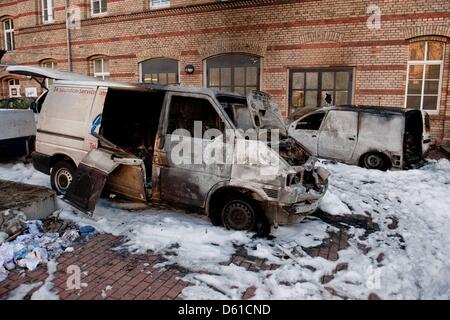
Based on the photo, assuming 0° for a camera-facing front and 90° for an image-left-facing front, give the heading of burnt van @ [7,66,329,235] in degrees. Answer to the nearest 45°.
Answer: approximately 315°

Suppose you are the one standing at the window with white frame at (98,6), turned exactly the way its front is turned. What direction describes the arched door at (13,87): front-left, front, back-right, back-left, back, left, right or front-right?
back-right

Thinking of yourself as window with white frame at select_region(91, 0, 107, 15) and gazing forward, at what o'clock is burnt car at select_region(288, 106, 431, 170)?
The burnt car is roughly at 9 o'clock from the window with white frame.

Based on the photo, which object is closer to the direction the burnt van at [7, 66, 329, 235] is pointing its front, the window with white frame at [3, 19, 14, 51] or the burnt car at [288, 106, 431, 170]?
the burnt car

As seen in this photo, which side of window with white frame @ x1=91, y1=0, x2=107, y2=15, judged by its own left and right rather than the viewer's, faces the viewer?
front

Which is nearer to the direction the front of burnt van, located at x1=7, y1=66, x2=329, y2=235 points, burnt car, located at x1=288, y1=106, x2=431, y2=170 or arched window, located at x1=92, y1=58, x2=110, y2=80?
the burnt car

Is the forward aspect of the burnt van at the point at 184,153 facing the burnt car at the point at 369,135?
no

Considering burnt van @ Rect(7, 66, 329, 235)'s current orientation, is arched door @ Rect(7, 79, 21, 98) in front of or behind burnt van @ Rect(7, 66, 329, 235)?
behind

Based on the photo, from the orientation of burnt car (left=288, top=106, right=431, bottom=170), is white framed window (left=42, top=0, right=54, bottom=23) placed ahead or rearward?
ahead

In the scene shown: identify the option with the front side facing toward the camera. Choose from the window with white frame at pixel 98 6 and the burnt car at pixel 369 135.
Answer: the window with white frame

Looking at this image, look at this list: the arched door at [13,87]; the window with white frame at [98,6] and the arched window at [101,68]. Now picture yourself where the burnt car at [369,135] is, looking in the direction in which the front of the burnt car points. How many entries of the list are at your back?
0

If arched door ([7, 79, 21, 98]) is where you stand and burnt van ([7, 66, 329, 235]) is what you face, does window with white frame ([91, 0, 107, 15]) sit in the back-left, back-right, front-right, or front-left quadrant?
front-left

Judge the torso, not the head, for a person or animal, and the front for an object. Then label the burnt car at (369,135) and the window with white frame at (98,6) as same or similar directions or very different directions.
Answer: very different directions

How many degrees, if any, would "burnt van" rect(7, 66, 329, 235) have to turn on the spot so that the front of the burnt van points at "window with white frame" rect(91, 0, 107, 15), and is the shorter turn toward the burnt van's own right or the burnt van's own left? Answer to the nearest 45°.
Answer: approximately 135° to the burnt van's own left

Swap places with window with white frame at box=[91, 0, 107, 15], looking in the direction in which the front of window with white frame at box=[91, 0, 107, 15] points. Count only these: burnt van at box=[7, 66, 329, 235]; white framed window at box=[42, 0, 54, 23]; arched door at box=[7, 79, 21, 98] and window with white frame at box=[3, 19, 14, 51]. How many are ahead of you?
1

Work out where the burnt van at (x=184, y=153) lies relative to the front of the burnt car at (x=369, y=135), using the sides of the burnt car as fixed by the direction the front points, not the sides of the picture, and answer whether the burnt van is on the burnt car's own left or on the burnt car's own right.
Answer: on the burnt car's own left

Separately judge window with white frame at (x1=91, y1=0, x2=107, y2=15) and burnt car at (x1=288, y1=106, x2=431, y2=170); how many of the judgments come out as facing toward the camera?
1
